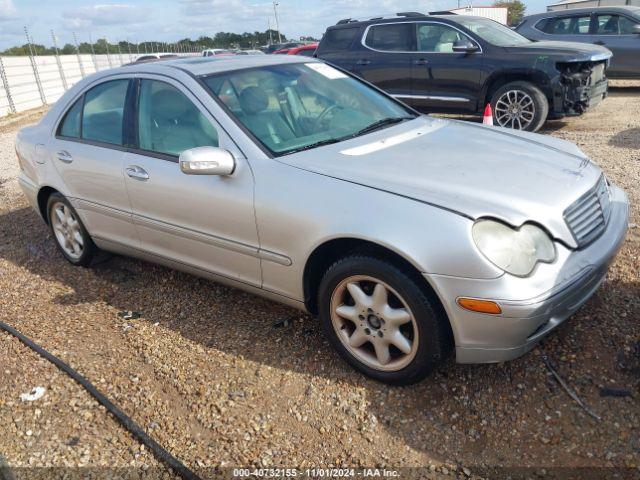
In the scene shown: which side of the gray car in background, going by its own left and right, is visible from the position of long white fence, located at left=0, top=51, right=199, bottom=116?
back

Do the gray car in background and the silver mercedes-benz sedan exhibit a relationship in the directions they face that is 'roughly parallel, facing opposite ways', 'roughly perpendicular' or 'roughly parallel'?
roughly parallel

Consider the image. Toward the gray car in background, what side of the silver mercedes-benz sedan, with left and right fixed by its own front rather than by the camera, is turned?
left

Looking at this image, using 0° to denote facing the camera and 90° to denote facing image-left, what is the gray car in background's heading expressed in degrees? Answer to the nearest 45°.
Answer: approximately 270°

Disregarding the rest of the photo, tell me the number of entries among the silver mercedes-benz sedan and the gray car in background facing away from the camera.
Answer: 0

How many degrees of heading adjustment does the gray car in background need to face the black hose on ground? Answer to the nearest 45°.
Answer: approximately 90° to its right

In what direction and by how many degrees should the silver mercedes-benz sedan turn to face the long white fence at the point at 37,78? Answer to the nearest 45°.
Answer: approximately 180°

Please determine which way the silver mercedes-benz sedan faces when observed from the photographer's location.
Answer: facing the viewer and to the right of the viewer

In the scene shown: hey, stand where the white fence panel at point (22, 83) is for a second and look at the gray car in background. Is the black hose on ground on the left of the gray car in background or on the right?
right

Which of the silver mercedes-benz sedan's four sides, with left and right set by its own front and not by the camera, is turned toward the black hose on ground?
right

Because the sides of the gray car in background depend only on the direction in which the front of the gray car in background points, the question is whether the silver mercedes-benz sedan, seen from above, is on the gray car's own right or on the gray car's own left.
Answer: on the gray car's own right
